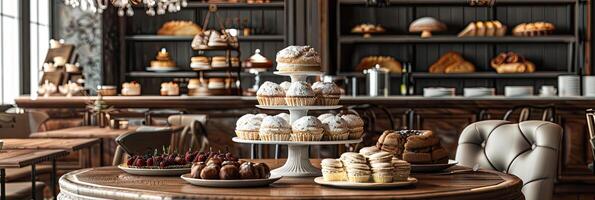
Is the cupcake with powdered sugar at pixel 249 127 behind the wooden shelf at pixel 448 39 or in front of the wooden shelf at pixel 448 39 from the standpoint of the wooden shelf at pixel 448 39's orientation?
in front

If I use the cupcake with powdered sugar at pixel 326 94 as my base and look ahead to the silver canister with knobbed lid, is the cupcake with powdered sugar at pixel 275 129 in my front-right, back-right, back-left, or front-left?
back-left

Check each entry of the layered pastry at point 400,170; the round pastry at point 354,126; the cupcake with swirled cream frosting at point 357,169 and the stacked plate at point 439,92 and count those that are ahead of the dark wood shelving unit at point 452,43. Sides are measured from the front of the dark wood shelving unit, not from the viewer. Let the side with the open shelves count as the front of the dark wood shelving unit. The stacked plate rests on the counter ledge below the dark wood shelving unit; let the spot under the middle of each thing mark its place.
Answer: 4

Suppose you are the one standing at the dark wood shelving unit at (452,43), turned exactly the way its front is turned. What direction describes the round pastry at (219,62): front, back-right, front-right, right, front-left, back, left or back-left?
front-right

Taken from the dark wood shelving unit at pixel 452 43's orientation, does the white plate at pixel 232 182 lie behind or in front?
in front

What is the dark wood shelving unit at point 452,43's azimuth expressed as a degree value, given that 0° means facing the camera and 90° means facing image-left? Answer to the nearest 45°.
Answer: approximately 0°

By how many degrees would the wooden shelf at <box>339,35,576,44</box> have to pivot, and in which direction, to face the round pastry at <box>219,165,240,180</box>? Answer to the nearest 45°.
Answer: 0° — it already faces it

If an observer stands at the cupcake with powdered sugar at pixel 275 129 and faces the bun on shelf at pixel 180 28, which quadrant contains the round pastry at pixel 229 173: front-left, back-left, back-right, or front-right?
back-left

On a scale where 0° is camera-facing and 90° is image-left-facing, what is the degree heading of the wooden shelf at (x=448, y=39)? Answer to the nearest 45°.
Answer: approximately 0°

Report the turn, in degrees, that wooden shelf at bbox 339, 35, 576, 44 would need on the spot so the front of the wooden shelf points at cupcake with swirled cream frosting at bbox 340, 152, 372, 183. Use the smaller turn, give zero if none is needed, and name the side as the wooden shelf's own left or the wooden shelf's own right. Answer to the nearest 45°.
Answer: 0° — it already faces it
